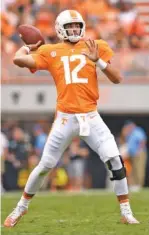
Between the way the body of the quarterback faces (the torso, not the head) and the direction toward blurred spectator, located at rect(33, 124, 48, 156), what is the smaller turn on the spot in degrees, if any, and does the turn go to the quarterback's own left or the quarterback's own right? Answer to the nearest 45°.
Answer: approximately 180°

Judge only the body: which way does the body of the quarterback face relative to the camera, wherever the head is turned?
toward the camera

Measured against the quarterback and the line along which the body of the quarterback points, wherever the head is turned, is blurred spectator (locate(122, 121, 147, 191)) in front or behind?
behind

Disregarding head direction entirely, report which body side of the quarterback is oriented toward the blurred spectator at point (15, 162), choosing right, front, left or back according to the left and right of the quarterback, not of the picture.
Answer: back

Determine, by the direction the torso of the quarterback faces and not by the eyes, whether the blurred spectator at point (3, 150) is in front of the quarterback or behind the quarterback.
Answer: behind
